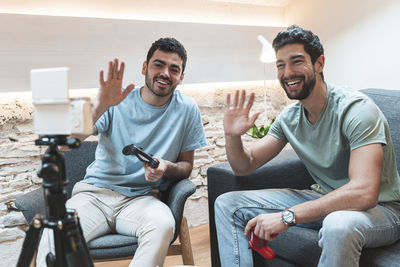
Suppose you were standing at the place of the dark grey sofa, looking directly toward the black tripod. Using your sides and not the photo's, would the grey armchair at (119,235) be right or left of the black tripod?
right

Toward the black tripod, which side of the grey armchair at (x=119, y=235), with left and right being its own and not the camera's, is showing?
front

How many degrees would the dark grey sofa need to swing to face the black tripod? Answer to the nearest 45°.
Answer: approximately 45° to its left

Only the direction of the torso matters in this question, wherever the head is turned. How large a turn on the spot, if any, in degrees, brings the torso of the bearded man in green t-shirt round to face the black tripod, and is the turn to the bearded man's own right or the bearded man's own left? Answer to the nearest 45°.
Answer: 0° — they already face it

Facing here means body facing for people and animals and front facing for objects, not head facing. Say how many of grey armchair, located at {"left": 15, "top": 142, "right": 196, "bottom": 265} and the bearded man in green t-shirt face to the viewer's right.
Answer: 0

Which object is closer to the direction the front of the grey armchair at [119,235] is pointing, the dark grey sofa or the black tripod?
the black tripod

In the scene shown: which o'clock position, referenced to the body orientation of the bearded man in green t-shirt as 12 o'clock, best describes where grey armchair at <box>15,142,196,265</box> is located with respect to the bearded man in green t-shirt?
The grey armchair is roughly at 1 o'clock from the bearded man in green t-shirt.

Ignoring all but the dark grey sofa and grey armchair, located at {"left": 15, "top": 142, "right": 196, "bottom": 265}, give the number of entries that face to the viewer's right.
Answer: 0

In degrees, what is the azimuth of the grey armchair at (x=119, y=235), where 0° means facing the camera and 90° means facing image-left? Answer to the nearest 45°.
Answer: approximately 0°
